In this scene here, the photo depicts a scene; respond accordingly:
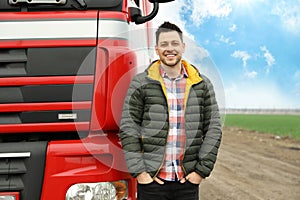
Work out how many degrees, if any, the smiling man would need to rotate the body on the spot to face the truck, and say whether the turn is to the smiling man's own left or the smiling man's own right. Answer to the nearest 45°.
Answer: approximately 90° to the smiling man's own right

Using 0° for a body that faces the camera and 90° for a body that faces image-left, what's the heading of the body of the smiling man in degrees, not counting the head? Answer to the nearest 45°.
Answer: approximately 0°

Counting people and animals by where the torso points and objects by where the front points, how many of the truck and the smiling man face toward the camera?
2

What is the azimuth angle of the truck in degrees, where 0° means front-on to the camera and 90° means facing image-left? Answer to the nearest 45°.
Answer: approximately 0°
